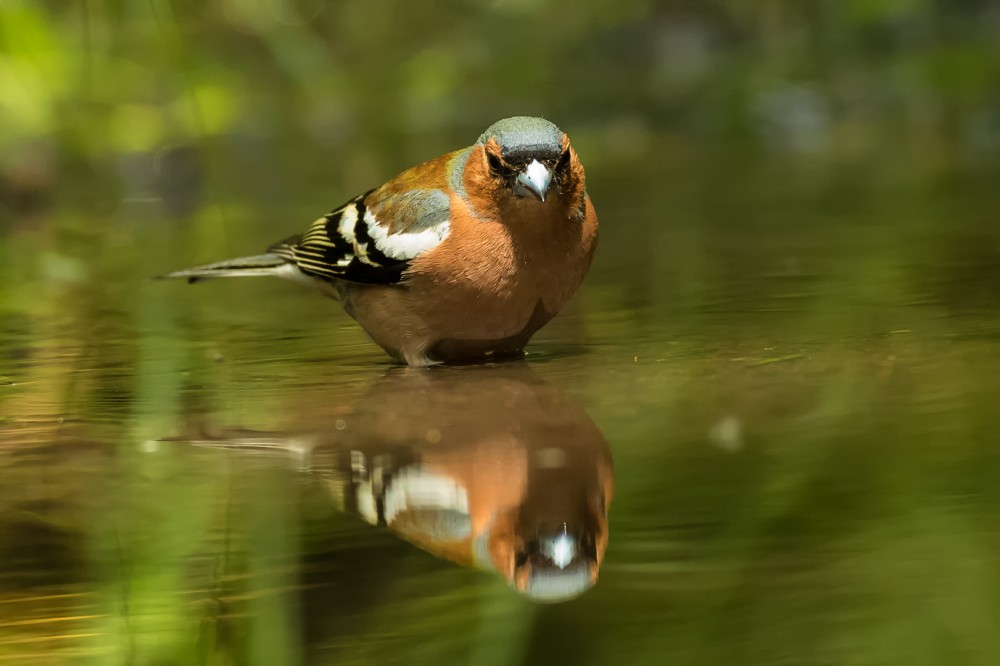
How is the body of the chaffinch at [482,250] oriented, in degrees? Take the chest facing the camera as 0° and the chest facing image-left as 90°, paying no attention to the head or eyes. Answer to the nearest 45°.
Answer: approximately 315°
